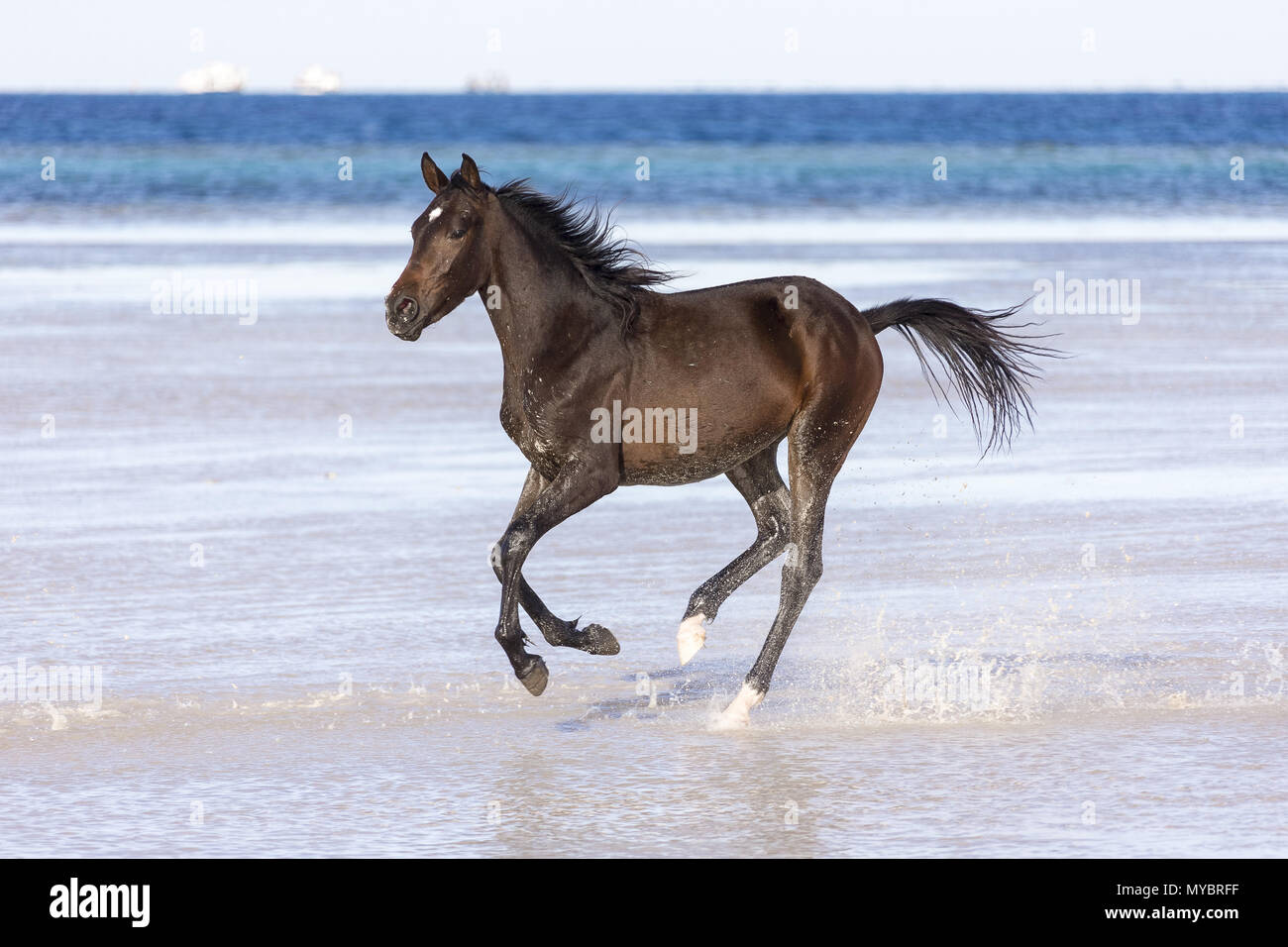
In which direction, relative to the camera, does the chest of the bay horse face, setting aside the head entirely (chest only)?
to the viewer's left
